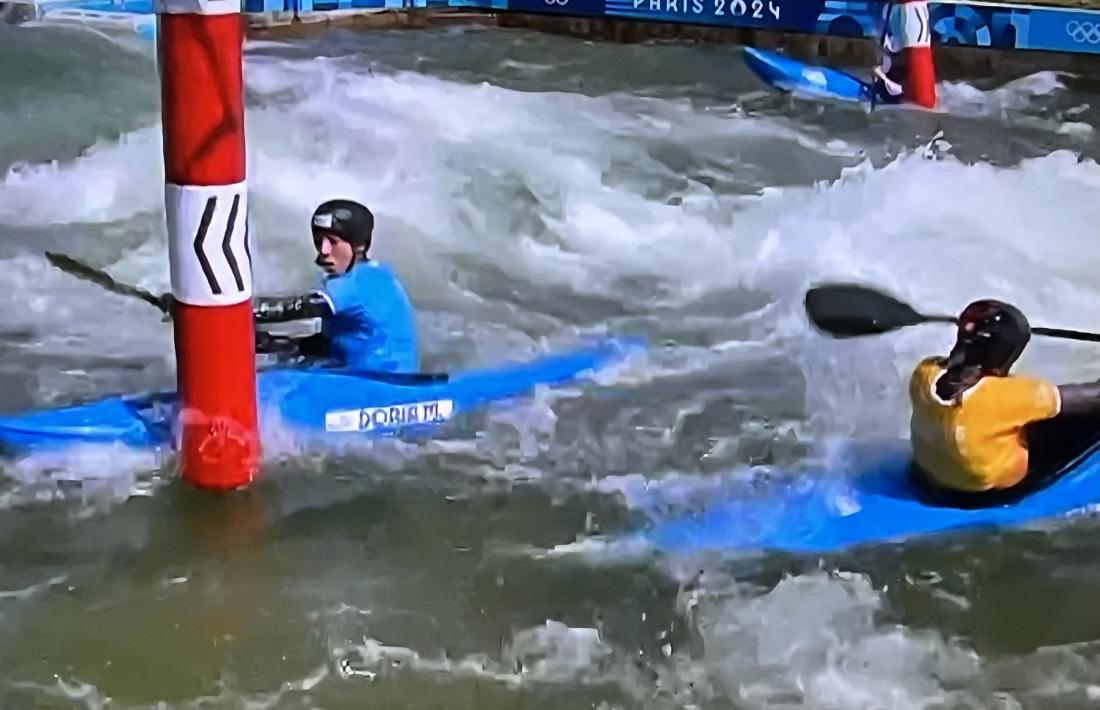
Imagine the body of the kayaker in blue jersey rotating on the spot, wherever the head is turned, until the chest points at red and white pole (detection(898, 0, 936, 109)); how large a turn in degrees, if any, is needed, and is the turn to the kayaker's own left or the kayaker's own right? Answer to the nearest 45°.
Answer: approximately 135° to the kayaker's own right

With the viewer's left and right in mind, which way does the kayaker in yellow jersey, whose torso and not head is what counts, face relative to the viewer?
facing away from the viewer and to the right of the viewer

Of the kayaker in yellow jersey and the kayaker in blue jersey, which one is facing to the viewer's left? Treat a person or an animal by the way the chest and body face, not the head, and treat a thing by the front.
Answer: the kayaker in blue jersey

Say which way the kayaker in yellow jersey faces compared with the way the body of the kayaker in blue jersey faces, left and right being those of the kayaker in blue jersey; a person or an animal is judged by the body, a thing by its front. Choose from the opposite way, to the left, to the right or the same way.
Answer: the opposite way

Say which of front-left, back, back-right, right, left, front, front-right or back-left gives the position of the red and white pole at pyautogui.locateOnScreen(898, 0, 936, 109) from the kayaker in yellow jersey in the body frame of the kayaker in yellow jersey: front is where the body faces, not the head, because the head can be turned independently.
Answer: front-left

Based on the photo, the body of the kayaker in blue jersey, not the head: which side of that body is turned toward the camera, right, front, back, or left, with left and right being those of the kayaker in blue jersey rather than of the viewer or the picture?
left

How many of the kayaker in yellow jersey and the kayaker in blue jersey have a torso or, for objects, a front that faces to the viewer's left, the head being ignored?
1
